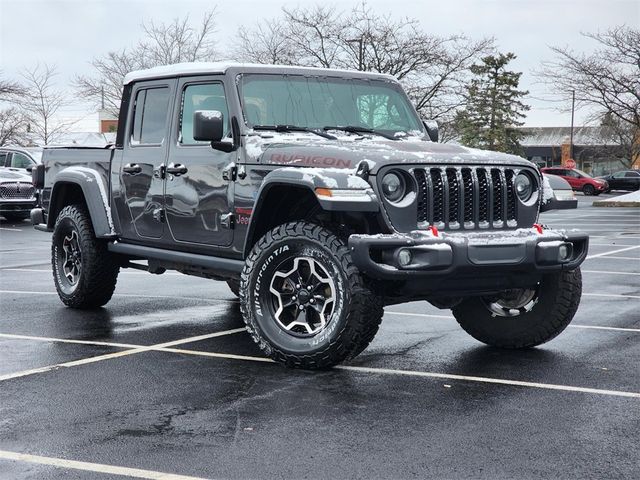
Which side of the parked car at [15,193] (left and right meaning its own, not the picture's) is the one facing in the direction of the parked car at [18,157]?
back

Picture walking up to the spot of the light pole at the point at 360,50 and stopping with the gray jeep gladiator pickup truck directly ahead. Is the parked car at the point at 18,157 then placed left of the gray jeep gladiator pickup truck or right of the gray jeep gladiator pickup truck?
right

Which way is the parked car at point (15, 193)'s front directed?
toward the camera

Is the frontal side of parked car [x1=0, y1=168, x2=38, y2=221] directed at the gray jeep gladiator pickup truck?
yes

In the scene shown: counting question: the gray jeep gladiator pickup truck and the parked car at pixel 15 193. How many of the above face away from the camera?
0

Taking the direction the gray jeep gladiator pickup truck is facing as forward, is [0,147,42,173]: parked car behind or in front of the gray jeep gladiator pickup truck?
behind

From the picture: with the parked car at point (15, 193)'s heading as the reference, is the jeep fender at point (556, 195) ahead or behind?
ahead

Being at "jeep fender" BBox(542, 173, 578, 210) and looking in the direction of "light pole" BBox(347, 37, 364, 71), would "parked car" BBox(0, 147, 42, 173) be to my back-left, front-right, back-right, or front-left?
front-left

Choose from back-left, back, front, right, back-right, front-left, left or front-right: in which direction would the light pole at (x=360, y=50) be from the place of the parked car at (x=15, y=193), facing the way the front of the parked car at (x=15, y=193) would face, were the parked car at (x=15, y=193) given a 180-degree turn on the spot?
front-right

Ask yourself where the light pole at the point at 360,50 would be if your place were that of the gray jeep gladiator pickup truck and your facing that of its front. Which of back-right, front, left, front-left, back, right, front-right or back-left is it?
back-left

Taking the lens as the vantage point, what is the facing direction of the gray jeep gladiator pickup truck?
facing the viewer and to the right of the viewer
